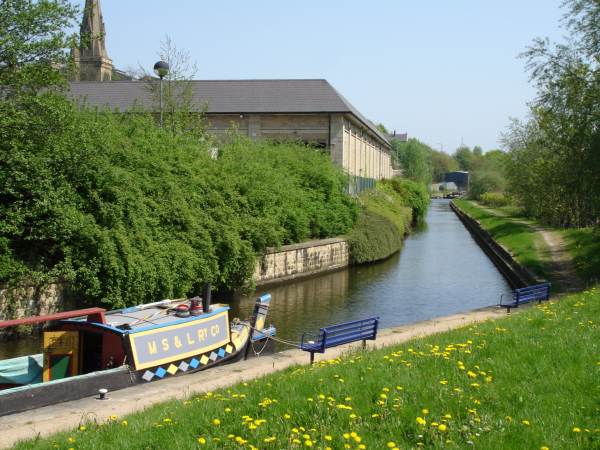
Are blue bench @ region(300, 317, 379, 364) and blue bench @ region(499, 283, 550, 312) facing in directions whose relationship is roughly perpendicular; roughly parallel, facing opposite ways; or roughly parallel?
roughly parallel

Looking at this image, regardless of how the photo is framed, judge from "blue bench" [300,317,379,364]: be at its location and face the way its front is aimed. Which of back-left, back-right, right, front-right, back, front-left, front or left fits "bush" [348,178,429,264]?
front-right

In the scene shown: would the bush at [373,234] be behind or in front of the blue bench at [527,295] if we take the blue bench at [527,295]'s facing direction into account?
in front

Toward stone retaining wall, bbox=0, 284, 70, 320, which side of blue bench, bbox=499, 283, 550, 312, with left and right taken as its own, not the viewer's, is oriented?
left

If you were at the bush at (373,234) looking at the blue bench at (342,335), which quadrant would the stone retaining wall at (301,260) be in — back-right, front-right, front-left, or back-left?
front-right

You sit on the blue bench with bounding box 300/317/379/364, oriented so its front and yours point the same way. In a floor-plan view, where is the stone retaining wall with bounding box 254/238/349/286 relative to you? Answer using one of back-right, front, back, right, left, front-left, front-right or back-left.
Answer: front-right

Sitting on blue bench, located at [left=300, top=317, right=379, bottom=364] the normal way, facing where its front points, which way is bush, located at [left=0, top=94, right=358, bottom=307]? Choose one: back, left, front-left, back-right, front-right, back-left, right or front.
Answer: front

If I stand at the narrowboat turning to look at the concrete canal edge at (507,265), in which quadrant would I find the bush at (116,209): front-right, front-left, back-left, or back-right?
front-left

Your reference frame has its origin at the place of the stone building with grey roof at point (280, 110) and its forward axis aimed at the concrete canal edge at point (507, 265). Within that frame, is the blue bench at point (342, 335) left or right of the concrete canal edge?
right

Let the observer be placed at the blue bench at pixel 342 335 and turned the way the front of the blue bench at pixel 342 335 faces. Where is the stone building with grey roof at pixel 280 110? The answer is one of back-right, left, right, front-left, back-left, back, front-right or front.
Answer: front-right

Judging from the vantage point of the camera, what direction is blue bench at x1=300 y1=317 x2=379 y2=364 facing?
facing away from the viewer and to the left of the viewer

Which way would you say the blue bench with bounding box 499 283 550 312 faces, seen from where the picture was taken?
facing away from the viewer and to the left of the viewer

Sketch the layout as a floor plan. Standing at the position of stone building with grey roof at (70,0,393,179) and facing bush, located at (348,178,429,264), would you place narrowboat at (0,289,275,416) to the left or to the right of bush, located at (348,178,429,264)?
right

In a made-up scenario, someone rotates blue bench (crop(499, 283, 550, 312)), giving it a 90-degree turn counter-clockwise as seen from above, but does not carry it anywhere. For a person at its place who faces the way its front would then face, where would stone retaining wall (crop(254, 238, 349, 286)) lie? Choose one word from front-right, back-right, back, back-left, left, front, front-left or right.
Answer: right

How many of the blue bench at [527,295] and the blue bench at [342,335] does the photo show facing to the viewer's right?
0

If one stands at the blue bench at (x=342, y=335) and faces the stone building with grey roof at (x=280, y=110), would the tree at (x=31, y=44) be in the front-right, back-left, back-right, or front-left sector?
front-left
